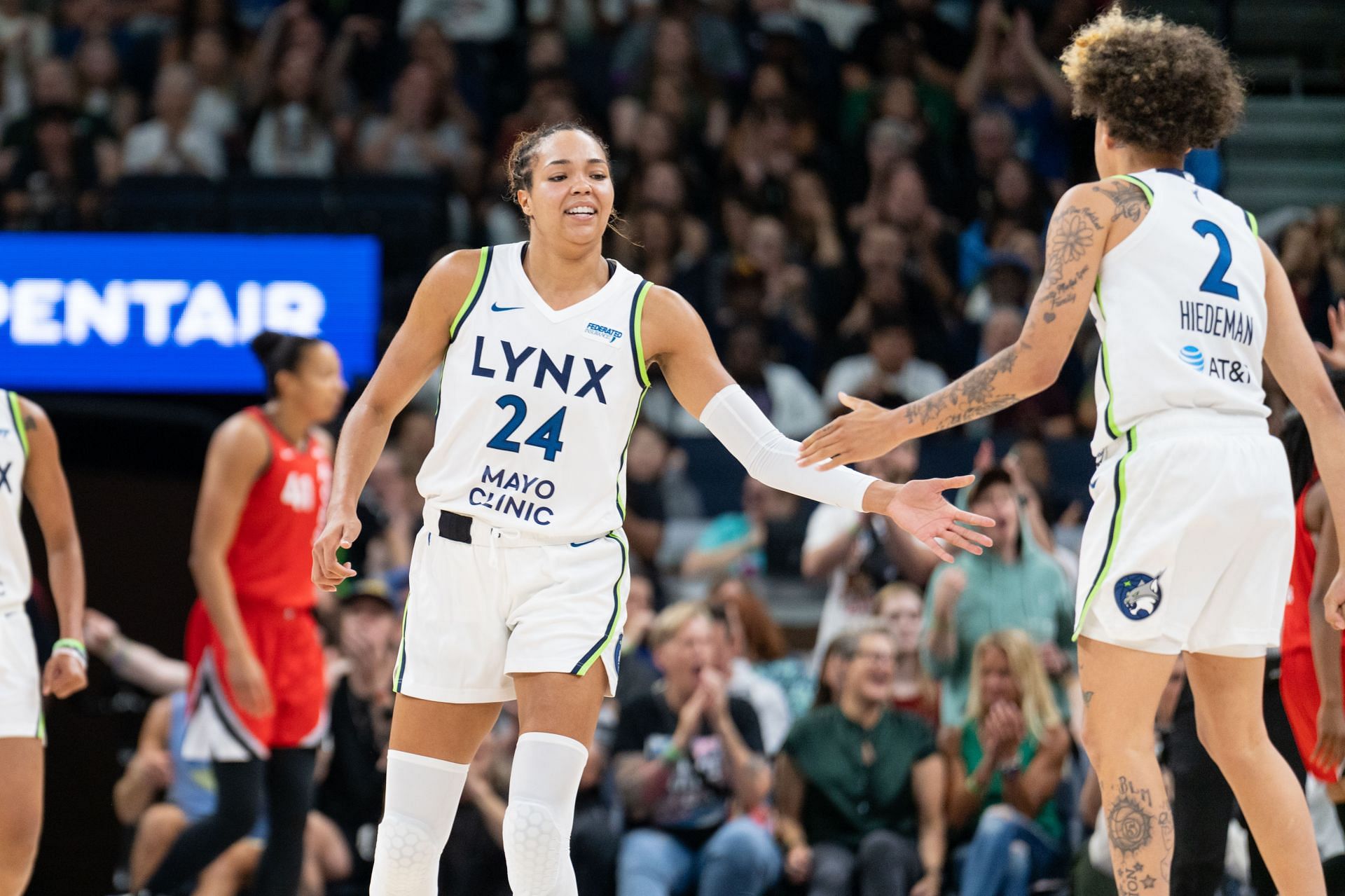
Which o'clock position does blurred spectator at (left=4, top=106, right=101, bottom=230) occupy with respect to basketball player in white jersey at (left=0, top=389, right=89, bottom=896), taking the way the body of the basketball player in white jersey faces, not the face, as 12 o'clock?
The blurred spectator is roughly at 6 o'clock from the basketball player in white jersey.

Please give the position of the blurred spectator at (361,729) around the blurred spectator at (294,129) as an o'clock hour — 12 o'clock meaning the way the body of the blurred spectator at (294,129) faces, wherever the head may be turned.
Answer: the blurred spectator at (361,729) is roughly at 12 o'clock from the blurred spectator at (294,129).

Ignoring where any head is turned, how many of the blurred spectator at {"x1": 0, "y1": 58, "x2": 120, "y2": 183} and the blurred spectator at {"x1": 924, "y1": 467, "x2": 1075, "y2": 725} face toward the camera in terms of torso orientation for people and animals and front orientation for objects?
2

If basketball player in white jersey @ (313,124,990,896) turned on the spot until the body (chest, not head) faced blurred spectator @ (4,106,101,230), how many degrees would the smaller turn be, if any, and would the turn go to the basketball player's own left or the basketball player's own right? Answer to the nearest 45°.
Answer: approximately 135° to the basketball player's own right

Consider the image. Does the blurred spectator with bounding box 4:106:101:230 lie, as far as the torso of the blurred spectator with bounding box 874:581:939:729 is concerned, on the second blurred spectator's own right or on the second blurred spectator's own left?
on the second blurred spectator's own right

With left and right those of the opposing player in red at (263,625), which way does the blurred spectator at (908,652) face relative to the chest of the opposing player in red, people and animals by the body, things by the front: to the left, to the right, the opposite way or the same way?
to the right

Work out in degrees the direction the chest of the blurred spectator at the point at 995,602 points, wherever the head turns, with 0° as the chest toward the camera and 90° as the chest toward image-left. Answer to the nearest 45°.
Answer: approximately 0°

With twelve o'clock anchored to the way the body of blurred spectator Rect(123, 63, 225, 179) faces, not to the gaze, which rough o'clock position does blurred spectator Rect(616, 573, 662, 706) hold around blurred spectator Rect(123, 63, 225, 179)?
blurred spectator Rect(616, 573, 662, 706) is roughly at 11 o'clock from blurred spectator Rect(123, 63, 225, 179).

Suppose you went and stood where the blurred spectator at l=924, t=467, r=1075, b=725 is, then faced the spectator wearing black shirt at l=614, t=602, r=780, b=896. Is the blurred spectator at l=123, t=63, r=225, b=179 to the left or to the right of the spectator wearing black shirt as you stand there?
right

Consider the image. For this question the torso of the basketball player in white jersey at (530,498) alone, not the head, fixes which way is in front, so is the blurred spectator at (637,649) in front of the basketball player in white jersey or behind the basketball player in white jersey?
behind

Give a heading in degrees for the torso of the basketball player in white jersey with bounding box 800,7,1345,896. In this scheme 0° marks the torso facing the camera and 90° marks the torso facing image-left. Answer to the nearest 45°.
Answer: approximately 135°
